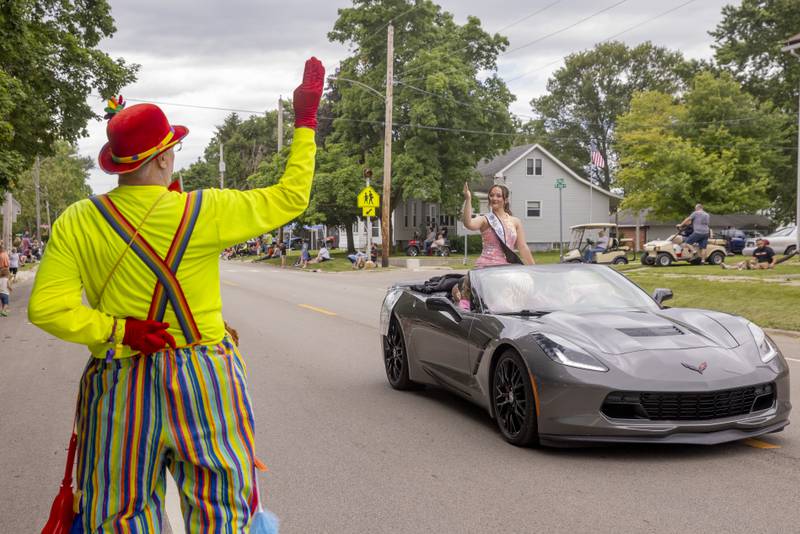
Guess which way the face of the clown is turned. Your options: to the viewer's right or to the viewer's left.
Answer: to the viewer's right

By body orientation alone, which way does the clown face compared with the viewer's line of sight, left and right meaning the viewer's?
facing away from the viewer

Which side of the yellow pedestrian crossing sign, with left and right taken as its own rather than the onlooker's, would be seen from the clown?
front

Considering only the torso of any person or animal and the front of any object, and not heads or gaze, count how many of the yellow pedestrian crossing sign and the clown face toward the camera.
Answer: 1

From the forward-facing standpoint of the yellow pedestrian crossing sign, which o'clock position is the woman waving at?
The woman waving is roughly at 12 o'clock from the yellow pedestrian crossing sign.

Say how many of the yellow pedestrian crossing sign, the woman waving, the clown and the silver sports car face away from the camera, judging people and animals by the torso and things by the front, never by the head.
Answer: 1

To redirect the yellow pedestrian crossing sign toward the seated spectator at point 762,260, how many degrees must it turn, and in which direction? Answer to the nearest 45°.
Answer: approximately 45° to its left

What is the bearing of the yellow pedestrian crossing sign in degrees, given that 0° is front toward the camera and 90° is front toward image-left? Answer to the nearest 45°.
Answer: approximately 0°

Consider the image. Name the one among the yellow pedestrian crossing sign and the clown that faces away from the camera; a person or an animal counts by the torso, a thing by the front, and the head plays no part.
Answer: the clown

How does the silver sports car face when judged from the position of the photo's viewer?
facing the viewer and to the right of the viewer

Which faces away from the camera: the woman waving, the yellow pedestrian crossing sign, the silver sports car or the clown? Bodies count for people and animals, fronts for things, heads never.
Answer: the clown

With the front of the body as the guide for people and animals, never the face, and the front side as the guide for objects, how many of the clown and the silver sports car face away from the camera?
1

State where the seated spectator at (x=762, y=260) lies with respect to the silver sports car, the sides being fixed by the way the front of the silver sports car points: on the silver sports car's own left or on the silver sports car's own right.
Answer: on the silver sports car's own left
